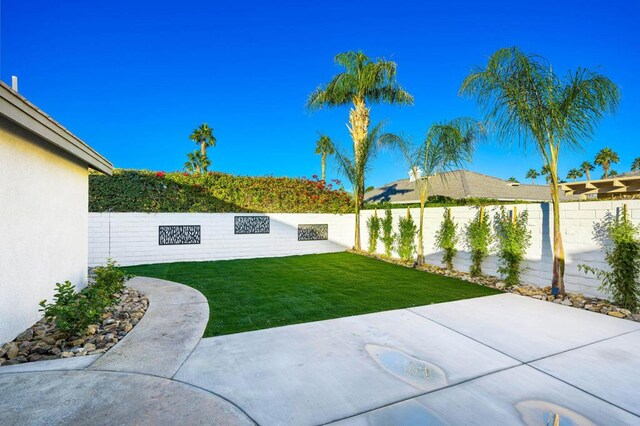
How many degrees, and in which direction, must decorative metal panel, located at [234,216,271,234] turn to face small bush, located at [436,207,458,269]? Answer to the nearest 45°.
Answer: approximately 45° to its left

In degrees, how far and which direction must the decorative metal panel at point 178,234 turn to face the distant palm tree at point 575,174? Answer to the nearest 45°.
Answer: approximately 90° to its left

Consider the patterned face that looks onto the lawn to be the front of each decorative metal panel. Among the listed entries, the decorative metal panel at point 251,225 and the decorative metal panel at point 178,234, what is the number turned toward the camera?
2

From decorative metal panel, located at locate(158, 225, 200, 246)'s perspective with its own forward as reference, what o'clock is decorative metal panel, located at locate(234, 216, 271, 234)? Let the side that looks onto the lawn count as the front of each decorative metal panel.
decorative metal panel, located at locate(234, 216, 271, 234) is roughly at 9 o'clock from decorative metal panel, located at locate(158, 225, 200, 246).

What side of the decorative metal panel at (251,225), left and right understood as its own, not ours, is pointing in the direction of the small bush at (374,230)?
left

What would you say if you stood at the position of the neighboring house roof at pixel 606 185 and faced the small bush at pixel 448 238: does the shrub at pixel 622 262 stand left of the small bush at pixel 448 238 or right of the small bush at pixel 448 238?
left

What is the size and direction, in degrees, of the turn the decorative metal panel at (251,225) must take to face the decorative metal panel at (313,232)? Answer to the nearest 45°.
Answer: approximately 90° to its left

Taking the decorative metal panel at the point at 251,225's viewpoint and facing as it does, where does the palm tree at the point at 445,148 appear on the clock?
The palm tree is roughly at 10 o'clock from the decorative metal panel.

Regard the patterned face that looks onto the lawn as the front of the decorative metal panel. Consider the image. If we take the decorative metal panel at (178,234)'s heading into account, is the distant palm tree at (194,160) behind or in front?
behind

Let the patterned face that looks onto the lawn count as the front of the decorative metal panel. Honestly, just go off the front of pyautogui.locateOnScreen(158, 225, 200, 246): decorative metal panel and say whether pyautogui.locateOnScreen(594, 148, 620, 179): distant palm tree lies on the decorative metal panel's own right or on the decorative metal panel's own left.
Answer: on the decorative metal panel's own left
